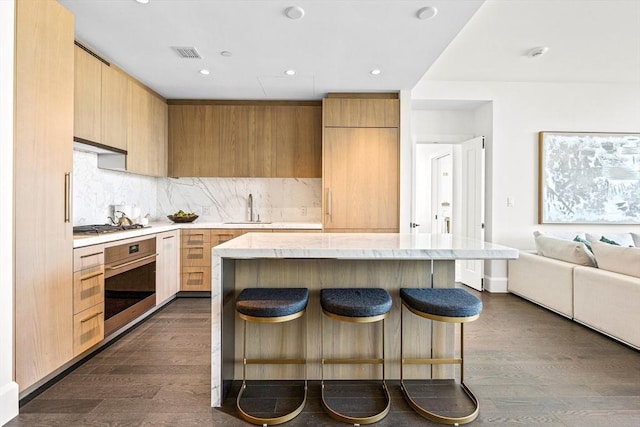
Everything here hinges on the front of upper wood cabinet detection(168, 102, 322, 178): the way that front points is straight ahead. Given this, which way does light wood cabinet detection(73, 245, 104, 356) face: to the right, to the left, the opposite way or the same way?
to the left

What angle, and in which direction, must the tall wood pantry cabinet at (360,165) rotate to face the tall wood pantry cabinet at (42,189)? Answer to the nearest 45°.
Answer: approximately 45° to its right

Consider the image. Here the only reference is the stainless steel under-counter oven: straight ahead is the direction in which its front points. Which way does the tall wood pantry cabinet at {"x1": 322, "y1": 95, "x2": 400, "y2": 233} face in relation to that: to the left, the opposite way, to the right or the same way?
to the right

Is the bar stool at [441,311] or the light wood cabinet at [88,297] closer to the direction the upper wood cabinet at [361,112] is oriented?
the bar stool

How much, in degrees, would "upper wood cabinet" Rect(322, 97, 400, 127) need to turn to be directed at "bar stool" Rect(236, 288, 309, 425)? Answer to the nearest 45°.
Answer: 0° — it already faces it

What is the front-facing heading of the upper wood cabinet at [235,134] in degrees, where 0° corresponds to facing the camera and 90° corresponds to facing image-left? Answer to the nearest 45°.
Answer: approximately 0°

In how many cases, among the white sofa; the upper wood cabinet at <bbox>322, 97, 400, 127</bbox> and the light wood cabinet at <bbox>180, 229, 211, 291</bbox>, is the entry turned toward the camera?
2

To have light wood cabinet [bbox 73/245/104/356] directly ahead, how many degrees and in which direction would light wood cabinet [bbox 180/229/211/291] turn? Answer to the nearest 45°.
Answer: approximately 45° to its right

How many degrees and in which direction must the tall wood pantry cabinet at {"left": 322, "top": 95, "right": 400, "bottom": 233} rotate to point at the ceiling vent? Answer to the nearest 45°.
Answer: approximately 45° to its right

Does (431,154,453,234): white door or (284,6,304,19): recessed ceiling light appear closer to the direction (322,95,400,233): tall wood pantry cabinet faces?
the recessed ceiling light
